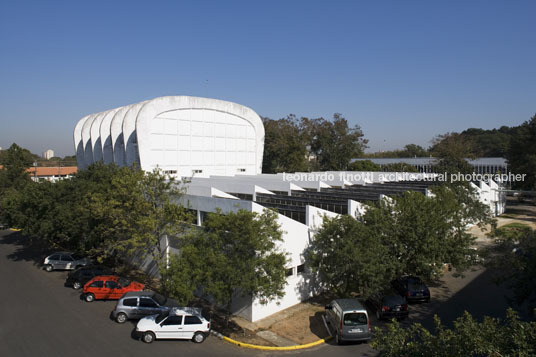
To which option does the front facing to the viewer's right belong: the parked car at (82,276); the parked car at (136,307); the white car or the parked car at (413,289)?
the parked car at (136,307)

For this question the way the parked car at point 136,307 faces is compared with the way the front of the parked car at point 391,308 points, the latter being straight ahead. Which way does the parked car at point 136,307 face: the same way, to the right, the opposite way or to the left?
to the right

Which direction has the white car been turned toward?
to the viewer's left

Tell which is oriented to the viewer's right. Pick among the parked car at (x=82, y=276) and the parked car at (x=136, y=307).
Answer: the parked car at (x=136, y=307)

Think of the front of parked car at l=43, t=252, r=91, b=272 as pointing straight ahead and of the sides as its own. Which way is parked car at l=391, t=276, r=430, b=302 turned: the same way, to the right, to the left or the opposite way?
to the left

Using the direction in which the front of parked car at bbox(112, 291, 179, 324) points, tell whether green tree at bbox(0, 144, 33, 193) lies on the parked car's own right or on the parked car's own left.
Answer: on the parked car's own left

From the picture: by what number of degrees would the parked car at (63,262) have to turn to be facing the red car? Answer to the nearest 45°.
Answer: approximately 90° to its right

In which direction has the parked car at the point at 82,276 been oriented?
to the viewer's left
